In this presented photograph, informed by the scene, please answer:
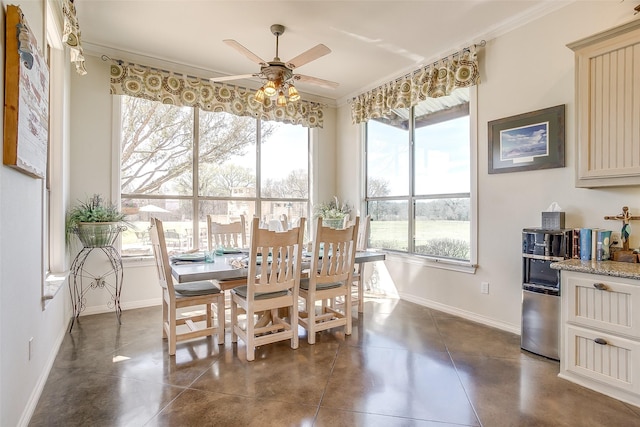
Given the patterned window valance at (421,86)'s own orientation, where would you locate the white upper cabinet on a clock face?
The white upper cabinet is roughly at 9 o'clock from the patterned window valance.

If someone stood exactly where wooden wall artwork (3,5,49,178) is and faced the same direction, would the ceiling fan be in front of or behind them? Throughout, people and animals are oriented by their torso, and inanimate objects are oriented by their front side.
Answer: in front

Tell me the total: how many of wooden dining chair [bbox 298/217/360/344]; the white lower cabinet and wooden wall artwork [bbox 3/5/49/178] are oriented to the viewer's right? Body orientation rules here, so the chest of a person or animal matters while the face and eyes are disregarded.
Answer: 1

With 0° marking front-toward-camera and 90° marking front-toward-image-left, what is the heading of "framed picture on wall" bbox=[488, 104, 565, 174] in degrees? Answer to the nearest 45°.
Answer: approximately 45°

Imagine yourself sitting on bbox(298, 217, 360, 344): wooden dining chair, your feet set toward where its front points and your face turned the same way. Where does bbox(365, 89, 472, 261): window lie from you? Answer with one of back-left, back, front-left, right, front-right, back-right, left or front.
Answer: right

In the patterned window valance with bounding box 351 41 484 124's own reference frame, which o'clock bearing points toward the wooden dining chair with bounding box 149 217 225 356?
The wooden dining chair is roughly at 12 o'clock from the patterned window valance.

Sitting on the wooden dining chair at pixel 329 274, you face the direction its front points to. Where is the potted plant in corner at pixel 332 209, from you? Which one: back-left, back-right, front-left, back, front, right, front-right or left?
front-right

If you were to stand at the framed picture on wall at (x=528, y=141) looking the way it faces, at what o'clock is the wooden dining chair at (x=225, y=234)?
The wooden dining chair is roughly at 1 o'clock from the framed picture on wall.

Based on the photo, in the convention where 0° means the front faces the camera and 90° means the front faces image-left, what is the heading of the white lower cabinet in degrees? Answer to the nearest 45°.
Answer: approximately 45°

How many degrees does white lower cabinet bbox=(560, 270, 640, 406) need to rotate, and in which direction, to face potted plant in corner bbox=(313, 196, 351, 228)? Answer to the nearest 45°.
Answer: approximately 45° to its right

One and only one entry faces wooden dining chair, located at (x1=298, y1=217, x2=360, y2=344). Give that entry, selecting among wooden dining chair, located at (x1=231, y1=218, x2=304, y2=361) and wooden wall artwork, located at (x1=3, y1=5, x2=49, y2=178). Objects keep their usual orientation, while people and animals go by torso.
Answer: the wooden wall artwork

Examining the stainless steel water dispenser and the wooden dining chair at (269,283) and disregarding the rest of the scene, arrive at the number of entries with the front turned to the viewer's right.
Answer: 0

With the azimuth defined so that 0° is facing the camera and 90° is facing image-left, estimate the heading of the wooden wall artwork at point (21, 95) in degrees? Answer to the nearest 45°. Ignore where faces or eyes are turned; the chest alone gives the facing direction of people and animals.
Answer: approximately 270°

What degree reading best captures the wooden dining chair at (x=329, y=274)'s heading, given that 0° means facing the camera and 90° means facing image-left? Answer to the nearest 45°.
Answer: approximately 135°

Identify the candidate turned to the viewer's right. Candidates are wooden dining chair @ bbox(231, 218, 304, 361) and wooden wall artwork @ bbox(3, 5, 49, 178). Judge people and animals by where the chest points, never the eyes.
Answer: the wooden wall artwork
